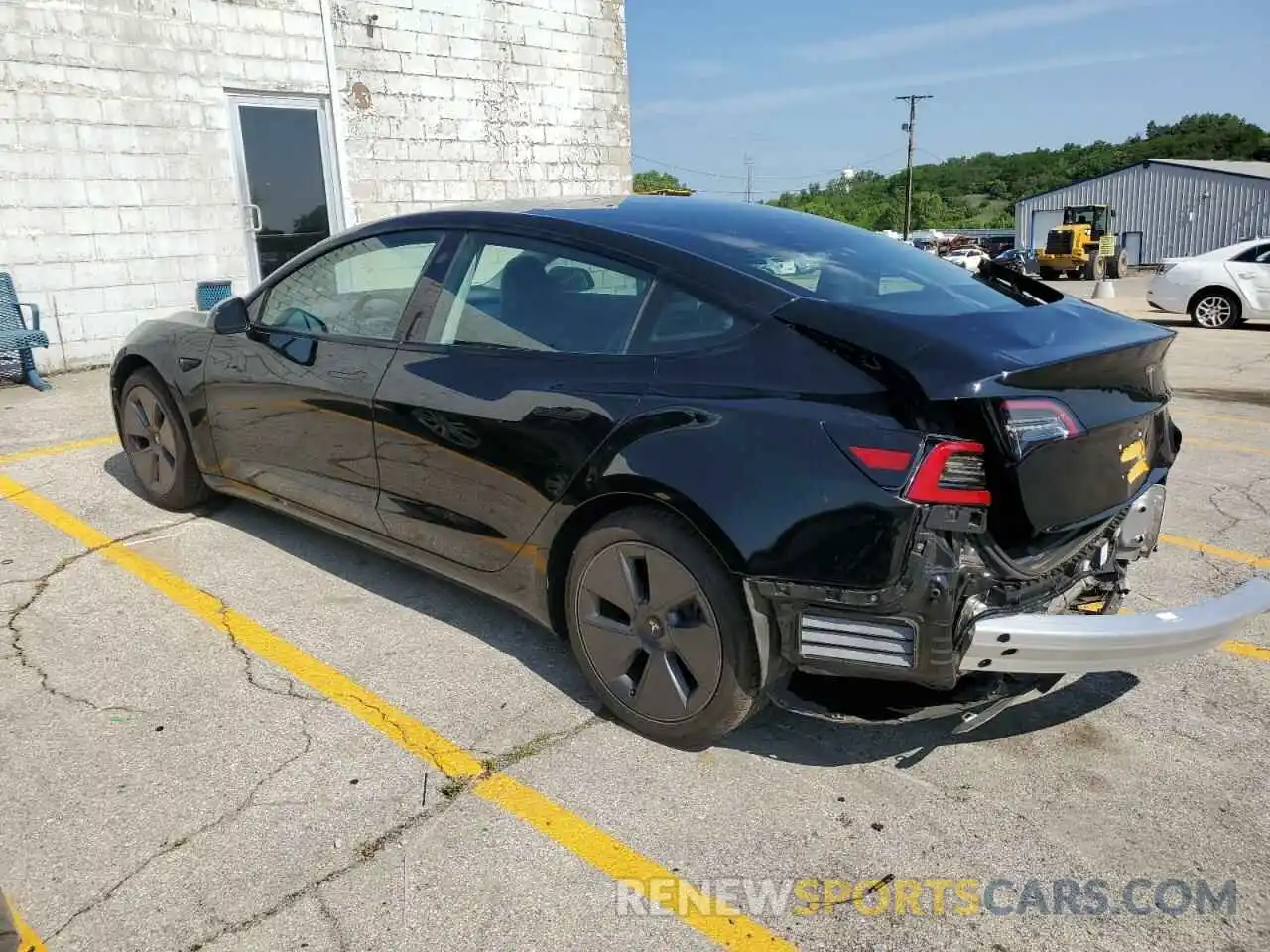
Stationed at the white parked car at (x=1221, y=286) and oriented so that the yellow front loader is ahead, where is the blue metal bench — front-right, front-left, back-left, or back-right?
back-left

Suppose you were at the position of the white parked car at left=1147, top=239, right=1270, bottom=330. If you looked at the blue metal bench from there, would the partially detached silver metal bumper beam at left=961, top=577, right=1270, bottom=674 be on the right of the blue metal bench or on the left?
left

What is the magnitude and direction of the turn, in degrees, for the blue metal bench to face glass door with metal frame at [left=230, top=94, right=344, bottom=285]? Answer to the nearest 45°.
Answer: approximately 90° to its left

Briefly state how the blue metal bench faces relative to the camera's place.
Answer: facing the viewer and to the right of the viewer

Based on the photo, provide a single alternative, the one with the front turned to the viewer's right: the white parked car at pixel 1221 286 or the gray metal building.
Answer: the white parked car

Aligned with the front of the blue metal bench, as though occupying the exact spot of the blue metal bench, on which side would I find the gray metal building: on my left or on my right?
on my left

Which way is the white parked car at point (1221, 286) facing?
to the viewer's right

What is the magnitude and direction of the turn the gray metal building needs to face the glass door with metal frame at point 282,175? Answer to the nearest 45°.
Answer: approximately 45° to its left

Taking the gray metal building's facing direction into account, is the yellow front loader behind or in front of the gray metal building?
in front
